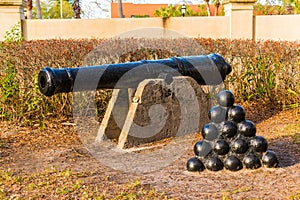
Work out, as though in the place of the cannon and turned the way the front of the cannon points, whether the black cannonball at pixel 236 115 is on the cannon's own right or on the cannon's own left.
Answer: on the cannon's own left

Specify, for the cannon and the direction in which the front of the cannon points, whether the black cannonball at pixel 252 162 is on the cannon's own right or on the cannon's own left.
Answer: on the cannon's own left

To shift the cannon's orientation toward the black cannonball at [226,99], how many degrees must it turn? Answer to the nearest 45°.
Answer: approximately 90° to its left

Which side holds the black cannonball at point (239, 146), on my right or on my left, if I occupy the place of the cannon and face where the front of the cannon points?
on my left

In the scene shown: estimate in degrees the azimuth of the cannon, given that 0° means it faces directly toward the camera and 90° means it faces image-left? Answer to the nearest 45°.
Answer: approximately 45°

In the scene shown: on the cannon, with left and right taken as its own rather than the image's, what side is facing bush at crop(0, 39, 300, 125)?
right

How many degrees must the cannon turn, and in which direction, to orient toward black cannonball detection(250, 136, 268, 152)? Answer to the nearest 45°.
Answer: approximately 90° to its left

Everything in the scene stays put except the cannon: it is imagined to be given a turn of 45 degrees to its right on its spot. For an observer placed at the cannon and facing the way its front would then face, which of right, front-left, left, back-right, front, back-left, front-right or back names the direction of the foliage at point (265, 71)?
back-right

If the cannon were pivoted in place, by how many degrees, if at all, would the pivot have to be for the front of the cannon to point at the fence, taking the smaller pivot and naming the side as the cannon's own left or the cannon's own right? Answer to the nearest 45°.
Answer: approximately 135° to the cannon's own right
